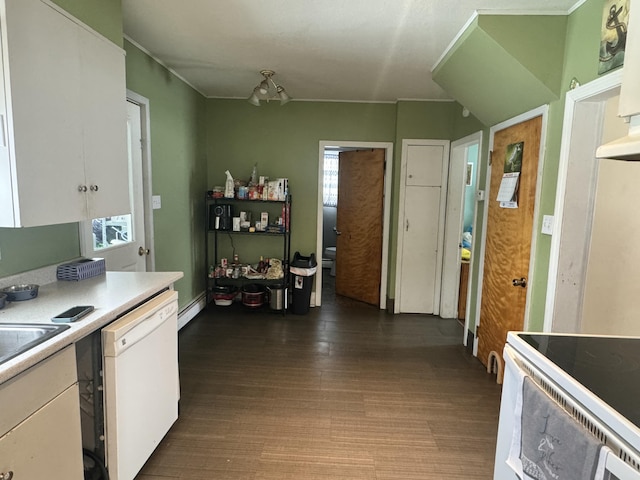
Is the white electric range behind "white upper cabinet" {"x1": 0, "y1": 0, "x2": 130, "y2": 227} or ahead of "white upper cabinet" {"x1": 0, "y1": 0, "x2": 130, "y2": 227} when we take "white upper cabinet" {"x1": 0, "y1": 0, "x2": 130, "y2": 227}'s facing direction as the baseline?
ahead

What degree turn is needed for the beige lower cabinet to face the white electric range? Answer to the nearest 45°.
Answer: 0° — it already faces it

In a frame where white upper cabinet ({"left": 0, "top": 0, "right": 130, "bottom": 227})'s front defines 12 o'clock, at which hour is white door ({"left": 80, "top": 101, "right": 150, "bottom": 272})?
The white door is roughly at 8 o'clock from the white upper cabinet.

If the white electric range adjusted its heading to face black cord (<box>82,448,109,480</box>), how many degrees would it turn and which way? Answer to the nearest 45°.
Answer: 0° — it already faces it

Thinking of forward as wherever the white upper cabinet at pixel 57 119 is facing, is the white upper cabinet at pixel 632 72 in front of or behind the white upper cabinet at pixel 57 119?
in front

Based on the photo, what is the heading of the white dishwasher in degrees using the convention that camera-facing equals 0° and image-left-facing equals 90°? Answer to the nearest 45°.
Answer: approximately 315°

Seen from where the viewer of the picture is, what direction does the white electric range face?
facing the viewer and to the left of the viewer

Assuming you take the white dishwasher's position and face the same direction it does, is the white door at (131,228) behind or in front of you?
behind

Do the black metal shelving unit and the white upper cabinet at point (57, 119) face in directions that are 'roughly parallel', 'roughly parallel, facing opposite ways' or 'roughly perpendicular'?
roughly perpendicular

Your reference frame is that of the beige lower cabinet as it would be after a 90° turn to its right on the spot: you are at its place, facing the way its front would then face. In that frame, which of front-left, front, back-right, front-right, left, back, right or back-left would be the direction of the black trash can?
back

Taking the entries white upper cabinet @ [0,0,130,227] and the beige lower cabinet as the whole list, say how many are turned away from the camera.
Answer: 0

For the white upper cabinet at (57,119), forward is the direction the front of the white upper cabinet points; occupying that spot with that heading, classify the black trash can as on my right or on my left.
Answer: on my left

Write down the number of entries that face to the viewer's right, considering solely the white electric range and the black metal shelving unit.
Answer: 0

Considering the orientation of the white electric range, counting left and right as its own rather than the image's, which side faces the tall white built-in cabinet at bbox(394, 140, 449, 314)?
right

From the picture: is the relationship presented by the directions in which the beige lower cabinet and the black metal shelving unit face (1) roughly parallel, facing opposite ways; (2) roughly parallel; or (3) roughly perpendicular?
roughly perpendicular

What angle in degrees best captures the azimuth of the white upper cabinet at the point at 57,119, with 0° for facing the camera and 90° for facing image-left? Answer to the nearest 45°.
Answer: approximately 315°

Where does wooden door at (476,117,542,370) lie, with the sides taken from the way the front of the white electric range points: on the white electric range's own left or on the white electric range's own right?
on the white electric range's own right
